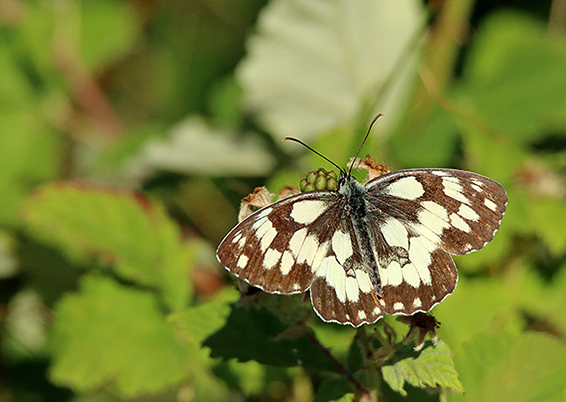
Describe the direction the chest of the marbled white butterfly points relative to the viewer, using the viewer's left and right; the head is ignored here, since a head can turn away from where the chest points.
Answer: facing away from the viewer

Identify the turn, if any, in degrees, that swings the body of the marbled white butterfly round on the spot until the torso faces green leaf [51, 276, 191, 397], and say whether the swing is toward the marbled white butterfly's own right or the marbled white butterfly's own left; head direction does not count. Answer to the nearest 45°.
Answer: approximately 90° to the marbled white butterfly's own left

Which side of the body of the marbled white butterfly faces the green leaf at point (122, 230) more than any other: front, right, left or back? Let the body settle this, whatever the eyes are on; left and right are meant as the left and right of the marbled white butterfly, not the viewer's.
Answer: left

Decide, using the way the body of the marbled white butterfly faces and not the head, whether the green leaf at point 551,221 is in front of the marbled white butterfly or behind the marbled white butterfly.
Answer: in front
